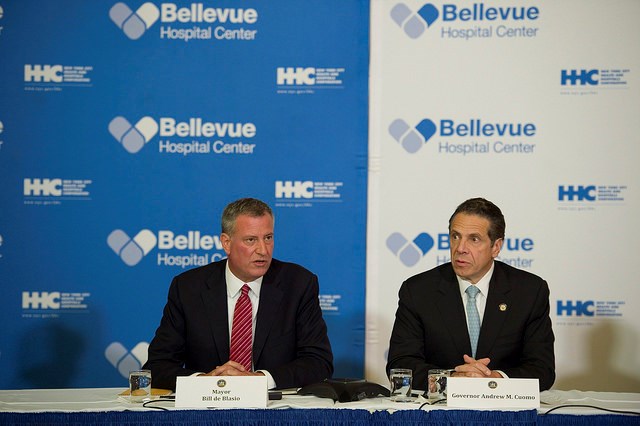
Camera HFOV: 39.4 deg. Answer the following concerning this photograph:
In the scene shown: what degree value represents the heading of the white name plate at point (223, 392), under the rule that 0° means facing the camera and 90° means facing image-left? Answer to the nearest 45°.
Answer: approximately 0°

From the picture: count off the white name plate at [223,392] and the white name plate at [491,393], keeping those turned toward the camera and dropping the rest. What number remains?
2

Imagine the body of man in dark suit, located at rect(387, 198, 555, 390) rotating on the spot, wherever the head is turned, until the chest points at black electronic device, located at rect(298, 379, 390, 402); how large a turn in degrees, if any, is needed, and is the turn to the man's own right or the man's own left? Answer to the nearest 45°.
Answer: approximately 45° to the man's own right

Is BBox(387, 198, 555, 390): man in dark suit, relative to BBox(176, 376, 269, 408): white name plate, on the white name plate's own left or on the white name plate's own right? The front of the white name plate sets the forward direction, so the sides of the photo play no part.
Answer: on the white name plate's own left

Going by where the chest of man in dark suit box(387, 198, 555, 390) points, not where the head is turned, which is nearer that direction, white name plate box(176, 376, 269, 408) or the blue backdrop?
the white name plate

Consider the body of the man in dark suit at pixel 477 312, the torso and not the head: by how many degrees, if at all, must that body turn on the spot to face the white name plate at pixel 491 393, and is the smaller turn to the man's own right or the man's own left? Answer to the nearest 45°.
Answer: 0° — they already face it

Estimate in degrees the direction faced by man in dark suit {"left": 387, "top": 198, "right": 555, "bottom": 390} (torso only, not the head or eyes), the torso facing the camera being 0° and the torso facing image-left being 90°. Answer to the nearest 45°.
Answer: approximately 0°

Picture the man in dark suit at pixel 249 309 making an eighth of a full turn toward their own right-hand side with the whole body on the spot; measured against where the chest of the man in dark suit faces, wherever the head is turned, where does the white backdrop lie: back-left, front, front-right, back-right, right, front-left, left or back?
back

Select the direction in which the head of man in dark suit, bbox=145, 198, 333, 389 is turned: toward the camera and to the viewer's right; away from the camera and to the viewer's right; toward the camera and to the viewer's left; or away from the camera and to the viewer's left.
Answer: toward the camera and to the viewer's right

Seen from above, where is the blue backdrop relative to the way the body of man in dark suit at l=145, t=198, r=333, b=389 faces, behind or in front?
behind

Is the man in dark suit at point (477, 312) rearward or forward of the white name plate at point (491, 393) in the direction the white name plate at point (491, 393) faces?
rearward
